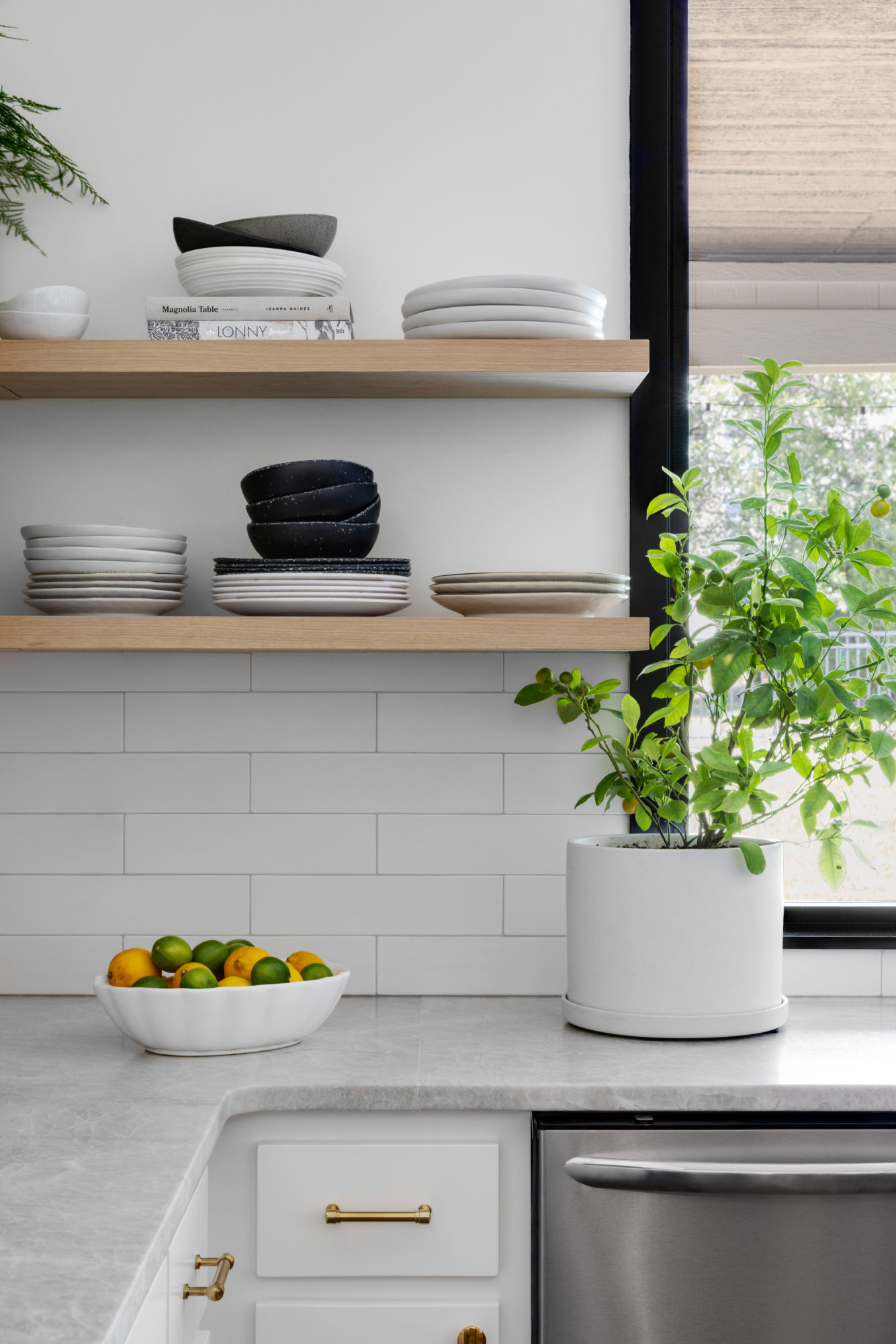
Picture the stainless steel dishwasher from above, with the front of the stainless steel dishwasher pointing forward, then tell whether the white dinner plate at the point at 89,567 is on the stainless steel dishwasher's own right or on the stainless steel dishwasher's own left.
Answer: on the stainless steel dishwasher's own right

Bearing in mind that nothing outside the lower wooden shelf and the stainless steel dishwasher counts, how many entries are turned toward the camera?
2

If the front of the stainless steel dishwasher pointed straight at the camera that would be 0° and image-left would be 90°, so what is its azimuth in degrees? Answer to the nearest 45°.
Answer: approximately 0°

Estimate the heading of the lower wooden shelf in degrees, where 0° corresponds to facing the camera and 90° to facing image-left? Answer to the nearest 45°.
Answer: approximately 0°
